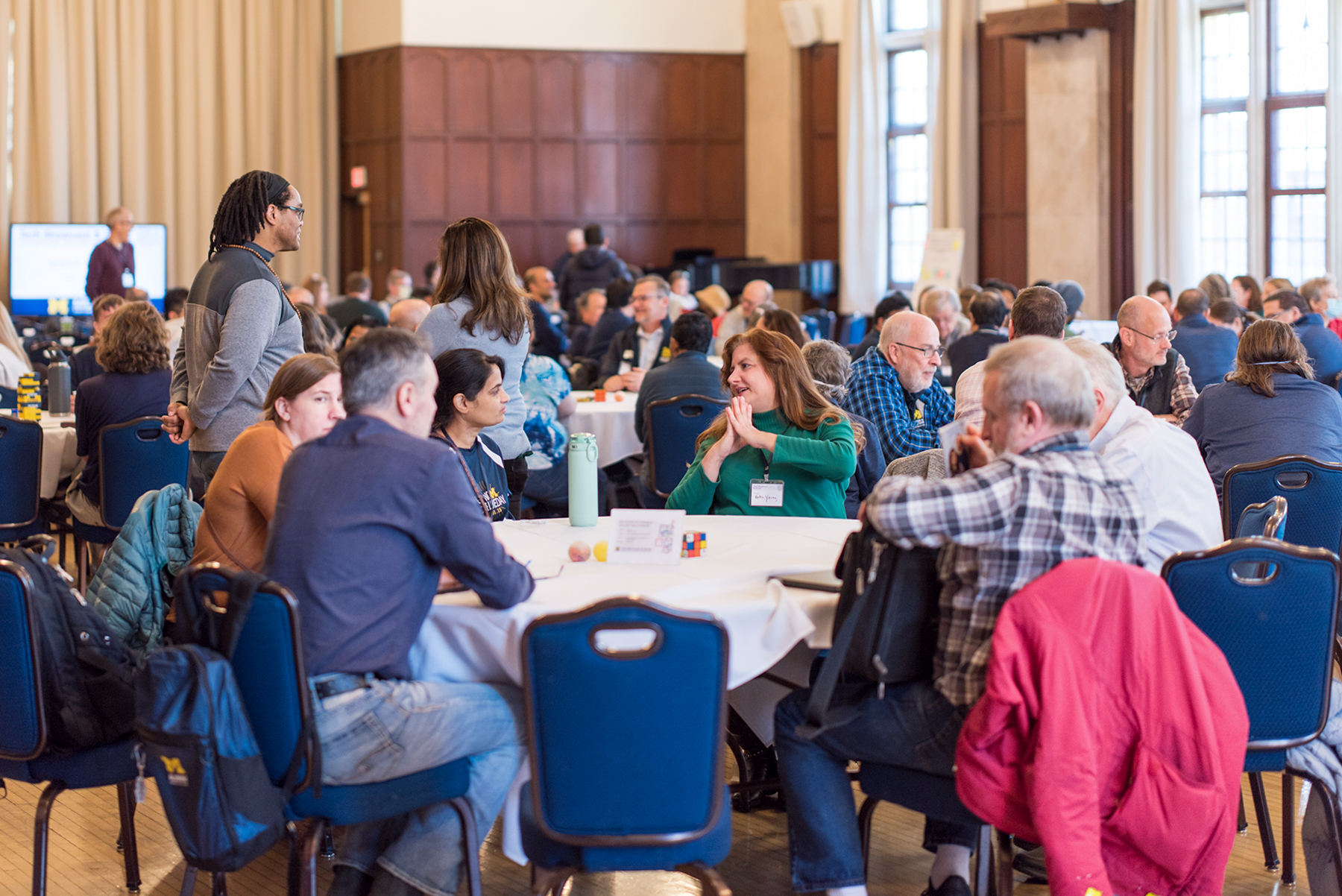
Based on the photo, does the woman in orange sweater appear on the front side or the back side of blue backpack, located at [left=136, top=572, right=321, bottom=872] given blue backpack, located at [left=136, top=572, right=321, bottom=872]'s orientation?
on the back side

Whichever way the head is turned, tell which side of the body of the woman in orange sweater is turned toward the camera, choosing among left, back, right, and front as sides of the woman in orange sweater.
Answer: right

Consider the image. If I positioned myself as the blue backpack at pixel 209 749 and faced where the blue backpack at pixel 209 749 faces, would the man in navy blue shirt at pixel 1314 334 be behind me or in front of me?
behind

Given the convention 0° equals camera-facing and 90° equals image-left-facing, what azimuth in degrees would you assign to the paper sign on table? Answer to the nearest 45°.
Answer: approximately 0°

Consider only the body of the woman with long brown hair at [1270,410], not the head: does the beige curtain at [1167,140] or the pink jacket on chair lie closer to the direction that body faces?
the beige curtain

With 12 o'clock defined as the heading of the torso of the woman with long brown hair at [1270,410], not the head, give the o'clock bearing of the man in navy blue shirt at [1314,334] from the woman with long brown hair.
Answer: The man in navy blue shirt is roughly at 12 o'clock from the woman with long brown hair.

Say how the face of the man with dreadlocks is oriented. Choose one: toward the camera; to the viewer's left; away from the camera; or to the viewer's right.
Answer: to the viewer's right

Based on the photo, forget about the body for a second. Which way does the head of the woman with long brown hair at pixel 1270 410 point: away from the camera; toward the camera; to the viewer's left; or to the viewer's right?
away from the camera

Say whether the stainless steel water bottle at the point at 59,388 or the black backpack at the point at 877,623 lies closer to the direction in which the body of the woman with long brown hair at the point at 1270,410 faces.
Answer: the stainless steel water bottle

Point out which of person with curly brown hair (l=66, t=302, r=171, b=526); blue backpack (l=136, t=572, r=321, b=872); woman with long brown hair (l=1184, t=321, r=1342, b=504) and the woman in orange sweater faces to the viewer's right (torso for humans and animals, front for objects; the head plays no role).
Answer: the woman in orange sweater

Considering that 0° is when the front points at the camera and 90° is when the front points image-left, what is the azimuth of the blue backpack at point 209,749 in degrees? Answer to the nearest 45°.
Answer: approximately 45°

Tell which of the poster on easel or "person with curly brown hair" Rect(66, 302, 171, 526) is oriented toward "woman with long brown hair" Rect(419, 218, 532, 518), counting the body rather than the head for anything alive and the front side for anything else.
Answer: the poster on easel

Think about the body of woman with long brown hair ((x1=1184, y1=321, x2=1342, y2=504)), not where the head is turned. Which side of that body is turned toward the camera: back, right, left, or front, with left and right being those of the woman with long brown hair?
back

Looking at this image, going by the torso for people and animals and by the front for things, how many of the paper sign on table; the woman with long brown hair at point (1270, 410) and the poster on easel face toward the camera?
2
